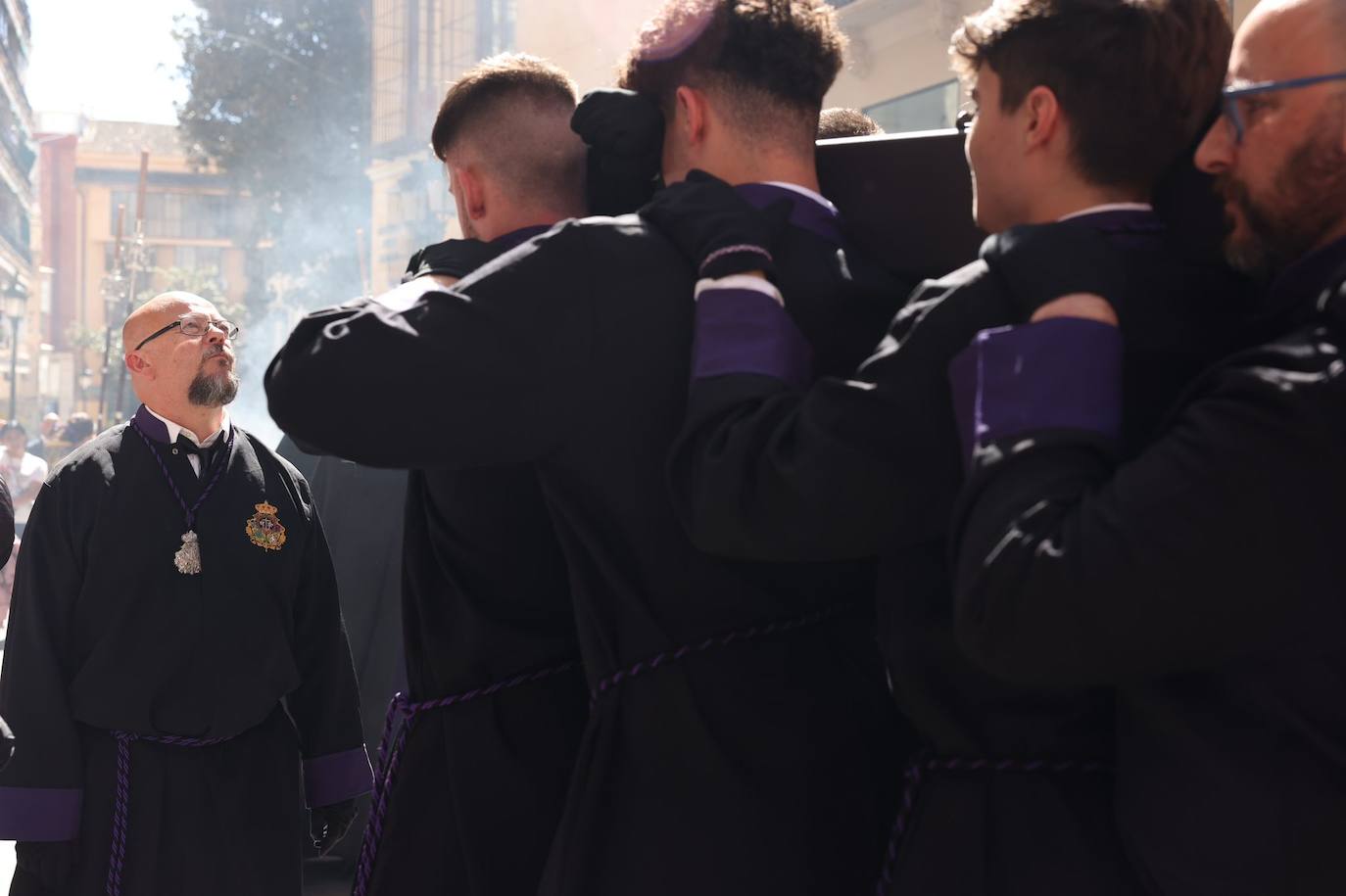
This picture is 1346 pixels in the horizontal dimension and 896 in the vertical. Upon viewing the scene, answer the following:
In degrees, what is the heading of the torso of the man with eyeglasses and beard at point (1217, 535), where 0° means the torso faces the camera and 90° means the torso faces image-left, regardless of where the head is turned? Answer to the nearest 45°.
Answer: approximately 90°

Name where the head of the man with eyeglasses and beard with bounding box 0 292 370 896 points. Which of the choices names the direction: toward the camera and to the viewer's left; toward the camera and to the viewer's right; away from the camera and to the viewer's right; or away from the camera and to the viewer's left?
toward the camera and to the viewer's right

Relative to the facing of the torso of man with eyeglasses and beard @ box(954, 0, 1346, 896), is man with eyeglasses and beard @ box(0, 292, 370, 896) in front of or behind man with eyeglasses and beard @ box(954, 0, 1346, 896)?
in front

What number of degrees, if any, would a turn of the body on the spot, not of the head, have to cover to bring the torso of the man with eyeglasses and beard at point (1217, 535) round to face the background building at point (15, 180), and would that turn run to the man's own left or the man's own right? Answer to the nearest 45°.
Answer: approximately 45° to the man's own right

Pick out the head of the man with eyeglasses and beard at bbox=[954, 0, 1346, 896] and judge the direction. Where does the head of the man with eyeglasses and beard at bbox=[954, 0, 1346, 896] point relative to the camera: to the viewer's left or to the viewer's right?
to the viewer's left
